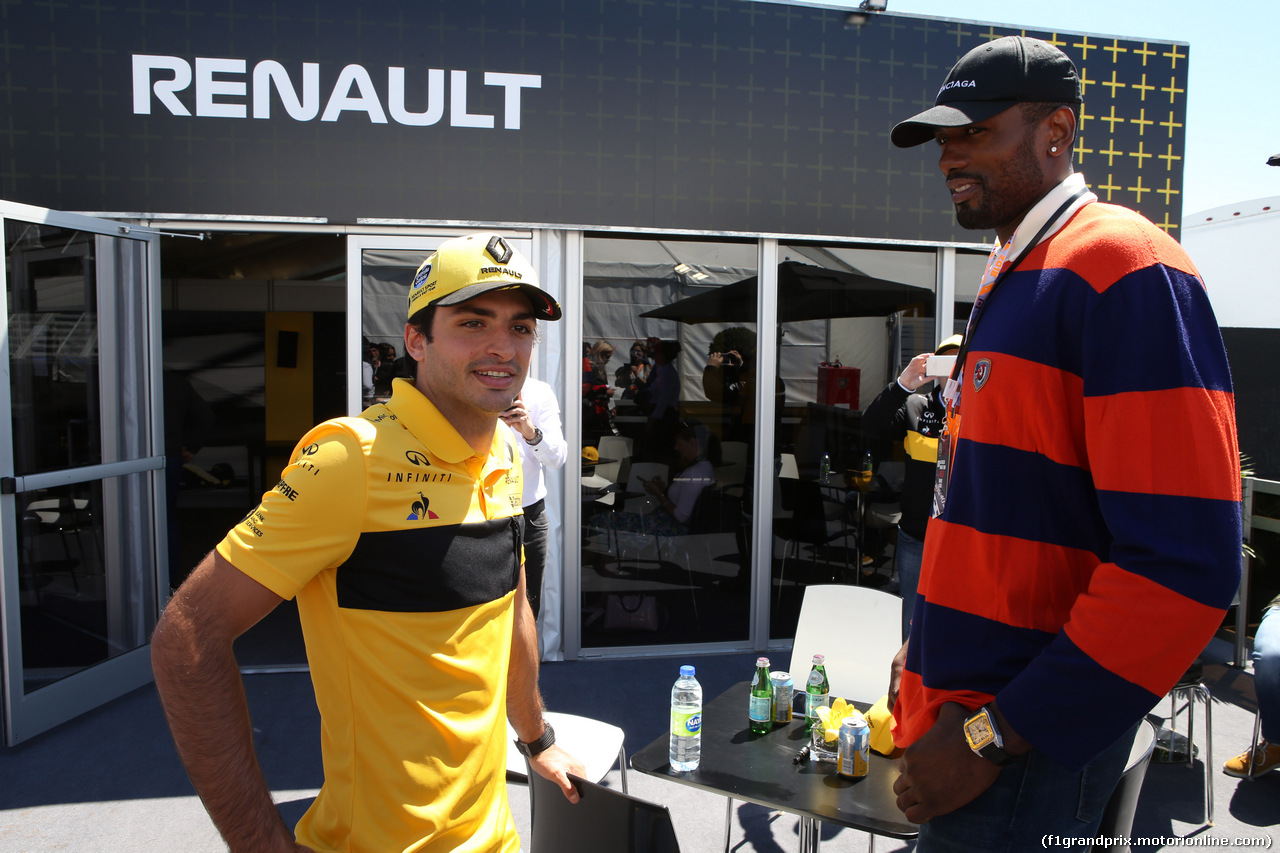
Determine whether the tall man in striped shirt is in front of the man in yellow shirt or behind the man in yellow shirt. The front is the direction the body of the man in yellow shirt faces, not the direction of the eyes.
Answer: in front

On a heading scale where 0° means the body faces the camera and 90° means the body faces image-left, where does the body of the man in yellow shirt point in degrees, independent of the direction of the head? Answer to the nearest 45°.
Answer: approximately 315°

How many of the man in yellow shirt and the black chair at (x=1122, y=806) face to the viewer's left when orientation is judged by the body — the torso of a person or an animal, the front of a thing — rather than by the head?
1

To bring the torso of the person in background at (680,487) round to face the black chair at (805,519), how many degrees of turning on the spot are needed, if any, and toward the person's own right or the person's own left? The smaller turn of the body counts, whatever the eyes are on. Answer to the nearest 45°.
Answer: approximately 180°

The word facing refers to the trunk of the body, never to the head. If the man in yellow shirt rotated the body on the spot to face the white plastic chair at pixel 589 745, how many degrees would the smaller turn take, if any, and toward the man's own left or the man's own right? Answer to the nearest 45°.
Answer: approximately 90° to the man's own left

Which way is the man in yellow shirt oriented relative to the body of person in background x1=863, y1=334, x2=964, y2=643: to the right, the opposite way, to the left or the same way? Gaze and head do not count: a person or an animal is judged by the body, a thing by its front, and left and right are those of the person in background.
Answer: to the left

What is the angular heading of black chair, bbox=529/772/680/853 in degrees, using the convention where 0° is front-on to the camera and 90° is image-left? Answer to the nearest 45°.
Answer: approximately 225°

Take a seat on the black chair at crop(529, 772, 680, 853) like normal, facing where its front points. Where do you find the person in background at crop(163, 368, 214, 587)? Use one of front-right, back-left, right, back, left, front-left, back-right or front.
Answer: left

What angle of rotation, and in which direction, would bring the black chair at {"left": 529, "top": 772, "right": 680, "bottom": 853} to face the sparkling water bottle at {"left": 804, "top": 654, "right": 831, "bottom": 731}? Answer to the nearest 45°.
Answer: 0° — it already faces it

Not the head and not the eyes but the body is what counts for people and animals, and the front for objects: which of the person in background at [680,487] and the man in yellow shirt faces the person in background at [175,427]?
the person in background at [680,487]

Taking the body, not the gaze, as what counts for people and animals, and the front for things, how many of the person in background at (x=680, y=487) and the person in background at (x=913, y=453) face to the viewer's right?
0

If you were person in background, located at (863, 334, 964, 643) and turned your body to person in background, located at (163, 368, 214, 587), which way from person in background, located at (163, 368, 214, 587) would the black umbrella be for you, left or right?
right
